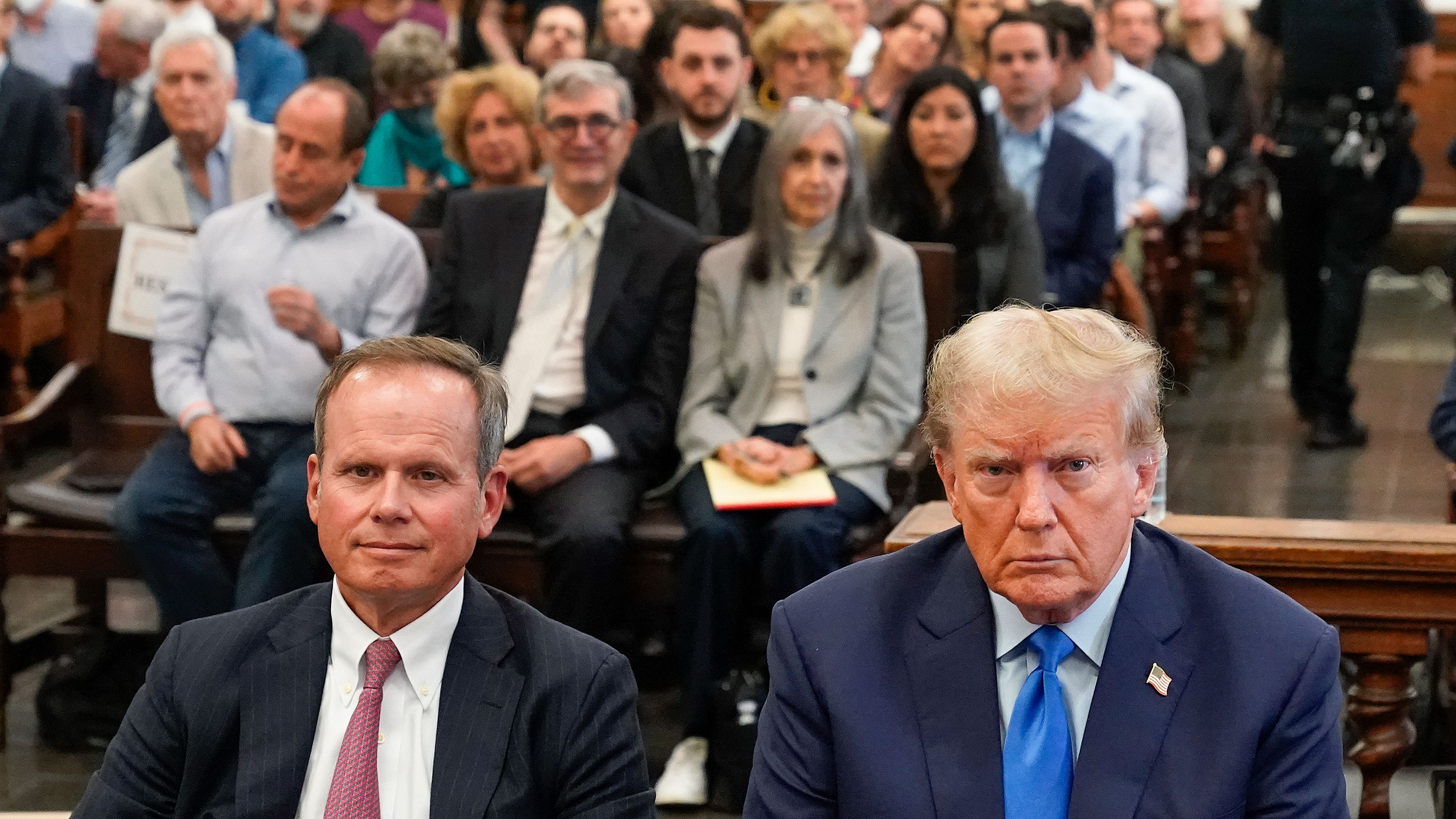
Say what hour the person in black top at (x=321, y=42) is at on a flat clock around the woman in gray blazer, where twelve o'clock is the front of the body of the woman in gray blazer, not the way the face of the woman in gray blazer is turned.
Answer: The person in black top is roughly at 5 o'clock from the woman in gray blazer.

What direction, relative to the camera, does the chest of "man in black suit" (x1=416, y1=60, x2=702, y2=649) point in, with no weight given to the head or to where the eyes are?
toward the camera

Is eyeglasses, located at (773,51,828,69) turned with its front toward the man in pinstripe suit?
yes

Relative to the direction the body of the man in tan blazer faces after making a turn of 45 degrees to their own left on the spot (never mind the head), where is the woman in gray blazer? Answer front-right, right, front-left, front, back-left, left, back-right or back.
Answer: front

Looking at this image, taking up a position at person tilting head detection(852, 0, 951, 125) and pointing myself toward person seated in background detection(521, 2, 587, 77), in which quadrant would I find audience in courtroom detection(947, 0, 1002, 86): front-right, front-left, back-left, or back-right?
back-right

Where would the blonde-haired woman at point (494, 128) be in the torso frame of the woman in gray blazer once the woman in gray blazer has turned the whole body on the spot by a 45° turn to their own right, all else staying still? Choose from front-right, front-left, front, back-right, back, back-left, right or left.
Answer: right

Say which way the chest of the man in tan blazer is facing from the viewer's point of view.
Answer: toward the camera

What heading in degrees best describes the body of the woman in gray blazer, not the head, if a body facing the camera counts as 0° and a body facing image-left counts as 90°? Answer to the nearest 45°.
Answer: approximately 0°

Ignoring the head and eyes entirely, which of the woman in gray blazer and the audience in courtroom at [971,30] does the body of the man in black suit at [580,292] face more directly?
the woman in gray blazer

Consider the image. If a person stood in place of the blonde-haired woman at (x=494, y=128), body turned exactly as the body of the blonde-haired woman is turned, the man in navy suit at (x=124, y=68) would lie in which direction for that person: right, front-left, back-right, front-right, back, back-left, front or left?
back-right
